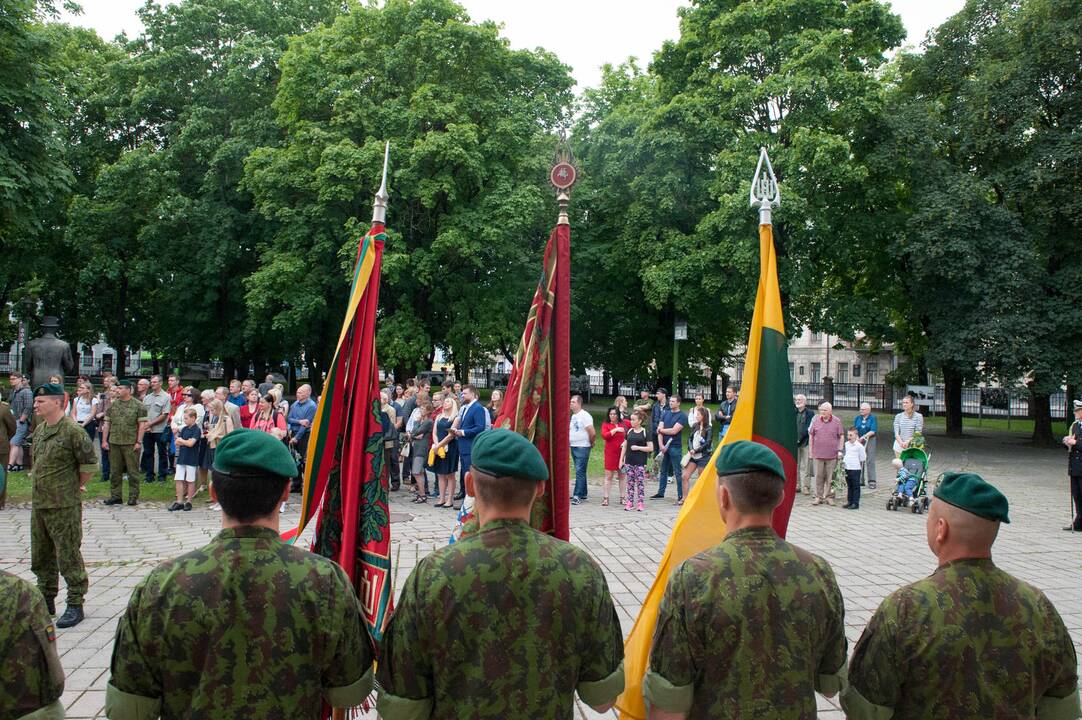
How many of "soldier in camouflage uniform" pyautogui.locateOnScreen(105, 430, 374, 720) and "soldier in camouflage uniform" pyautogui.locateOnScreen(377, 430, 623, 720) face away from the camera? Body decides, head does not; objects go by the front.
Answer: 2

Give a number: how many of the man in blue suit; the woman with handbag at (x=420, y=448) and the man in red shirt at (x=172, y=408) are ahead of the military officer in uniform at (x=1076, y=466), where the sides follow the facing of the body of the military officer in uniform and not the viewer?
3

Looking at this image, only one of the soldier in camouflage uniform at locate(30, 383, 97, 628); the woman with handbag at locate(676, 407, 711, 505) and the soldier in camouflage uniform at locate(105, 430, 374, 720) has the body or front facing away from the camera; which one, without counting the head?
the soldier in camouflage uniform at locate(105, 430, 374, 720)

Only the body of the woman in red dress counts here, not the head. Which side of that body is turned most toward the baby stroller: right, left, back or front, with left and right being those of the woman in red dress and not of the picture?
left

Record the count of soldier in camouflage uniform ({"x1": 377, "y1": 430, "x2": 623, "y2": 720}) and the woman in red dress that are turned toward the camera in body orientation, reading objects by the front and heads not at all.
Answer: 1

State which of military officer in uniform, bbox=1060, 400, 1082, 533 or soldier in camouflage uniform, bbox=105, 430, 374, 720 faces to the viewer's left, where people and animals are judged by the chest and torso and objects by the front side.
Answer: the military officer in uniform

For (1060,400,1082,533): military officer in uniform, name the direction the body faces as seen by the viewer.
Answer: to the viewer's left

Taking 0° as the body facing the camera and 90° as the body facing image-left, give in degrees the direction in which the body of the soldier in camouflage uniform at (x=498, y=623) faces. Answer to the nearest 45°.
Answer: approximately 180°

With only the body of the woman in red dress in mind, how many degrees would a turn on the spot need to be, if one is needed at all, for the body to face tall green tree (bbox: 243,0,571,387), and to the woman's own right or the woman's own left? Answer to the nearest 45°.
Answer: approximately 135° to the woman's own right

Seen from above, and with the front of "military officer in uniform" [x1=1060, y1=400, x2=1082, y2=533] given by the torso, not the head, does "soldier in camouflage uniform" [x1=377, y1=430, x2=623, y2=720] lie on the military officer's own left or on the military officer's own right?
on the military officer's own left

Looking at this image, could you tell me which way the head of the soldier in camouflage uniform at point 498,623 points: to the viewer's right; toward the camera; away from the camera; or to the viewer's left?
away from the camera

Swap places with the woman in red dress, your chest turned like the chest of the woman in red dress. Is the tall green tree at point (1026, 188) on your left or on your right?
on your left

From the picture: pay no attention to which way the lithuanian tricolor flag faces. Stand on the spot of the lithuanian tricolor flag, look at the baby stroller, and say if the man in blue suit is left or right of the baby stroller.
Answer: left

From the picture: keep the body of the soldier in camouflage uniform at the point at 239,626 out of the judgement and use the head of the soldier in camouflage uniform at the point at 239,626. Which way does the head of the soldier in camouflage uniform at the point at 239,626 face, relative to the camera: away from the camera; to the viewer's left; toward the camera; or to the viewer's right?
away from the camera

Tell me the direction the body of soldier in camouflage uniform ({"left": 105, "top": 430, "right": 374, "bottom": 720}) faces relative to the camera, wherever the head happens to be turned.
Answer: away from the camera

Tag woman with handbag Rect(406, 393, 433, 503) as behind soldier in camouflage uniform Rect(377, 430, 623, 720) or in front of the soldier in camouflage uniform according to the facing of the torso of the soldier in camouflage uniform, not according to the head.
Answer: in front
